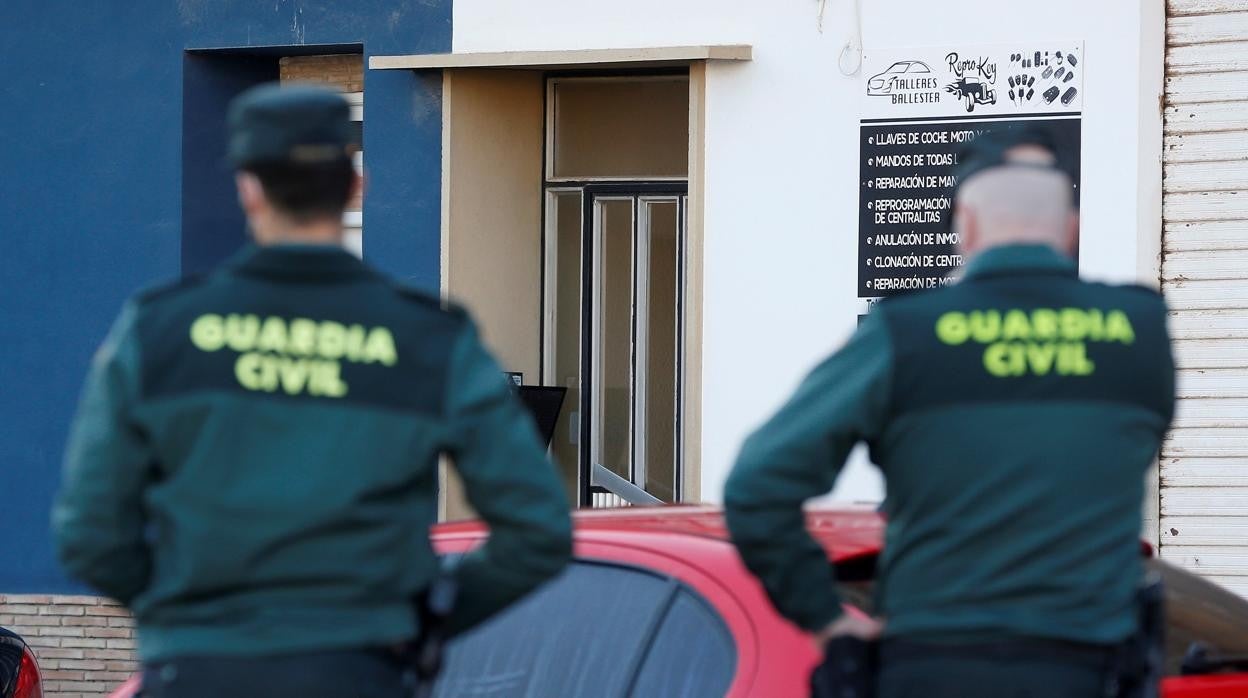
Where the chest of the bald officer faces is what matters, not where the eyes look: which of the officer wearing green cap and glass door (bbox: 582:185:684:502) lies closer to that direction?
the glass door

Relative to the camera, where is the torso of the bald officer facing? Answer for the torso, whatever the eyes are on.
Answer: away from the camera

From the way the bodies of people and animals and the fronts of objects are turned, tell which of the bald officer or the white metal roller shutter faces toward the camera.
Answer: the white metal roller shutter

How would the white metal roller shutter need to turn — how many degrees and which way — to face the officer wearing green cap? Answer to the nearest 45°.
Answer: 0° — it already faces them

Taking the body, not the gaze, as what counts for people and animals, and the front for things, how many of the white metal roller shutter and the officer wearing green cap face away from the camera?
1

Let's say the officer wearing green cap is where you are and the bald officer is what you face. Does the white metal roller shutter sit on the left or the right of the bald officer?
left

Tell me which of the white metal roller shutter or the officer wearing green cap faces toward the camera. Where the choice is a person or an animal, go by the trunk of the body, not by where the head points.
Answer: the white metal roller shutter

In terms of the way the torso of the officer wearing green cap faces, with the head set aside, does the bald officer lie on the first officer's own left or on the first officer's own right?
on the first officer's own right

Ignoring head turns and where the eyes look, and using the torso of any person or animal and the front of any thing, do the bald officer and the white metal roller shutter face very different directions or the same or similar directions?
very different directions

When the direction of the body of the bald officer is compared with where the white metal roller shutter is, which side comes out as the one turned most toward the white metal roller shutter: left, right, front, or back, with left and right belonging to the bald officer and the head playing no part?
front

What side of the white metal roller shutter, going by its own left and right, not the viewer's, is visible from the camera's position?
front

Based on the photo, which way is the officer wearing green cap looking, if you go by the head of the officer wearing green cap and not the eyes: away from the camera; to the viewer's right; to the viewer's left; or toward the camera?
away from the camera

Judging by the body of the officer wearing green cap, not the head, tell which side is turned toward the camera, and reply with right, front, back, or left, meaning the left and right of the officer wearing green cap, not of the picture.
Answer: back

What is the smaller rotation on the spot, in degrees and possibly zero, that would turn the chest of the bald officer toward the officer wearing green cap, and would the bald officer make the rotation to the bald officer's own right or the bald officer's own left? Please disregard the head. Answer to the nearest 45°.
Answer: approximately 135° to the bald officer's own left

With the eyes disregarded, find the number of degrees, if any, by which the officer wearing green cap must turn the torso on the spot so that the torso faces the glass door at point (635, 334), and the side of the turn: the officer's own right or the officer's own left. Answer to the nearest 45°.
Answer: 0° — they already face it
